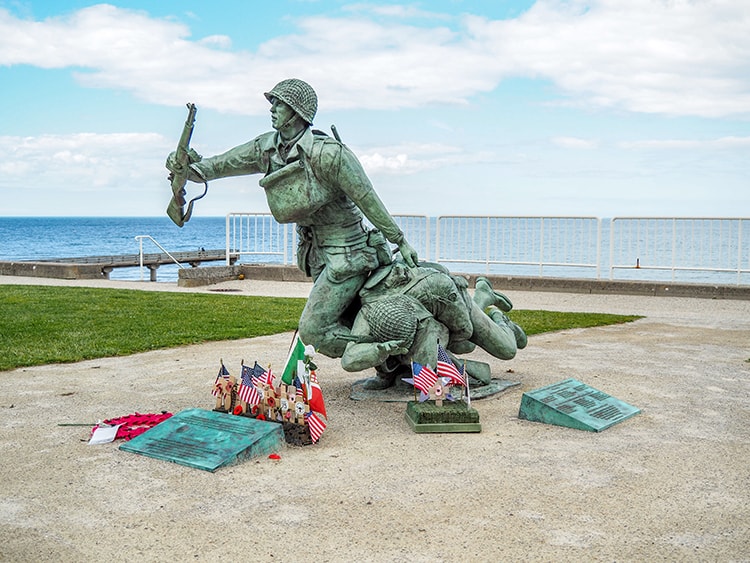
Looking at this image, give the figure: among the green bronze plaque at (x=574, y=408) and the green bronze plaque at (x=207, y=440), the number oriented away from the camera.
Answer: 0

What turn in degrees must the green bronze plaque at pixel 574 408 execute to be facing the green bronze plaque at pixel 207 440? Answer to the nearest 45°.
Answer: approximately 90° to its right

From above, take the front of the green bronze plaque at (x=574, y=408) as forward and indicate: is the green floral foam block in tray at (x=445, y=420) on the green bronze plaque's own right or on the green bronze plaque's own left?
on the green bronze plaque's own right

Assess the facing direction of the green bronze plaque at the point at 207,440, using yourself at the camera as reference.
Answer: facing the viewer and to the left of the viewer

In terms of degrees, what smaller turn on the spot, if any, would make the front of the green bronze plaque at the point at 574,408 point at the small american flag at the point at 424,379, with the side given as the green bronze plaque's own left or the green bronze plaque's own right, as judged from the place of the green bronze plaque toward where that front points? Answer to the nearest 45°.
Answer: approximately 90° to the green bronze plaque's own right

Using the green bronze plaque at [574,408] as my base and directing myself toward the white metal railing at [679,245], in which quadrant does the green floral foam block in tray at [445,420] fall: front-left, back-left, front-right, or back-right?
back-left

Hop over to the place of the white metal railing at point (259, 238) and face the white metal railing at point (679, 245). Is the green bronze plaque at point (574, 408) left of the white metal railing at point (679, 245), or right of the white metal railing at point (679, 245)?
right

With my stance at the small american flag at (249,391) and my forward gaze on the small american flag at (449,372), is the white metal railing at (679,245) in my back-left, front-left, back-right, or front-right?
front-left

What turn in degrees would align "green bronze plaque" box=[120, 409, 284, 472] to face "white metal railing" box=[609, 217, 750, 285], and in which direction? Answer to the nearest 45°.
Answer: approximately 180°
